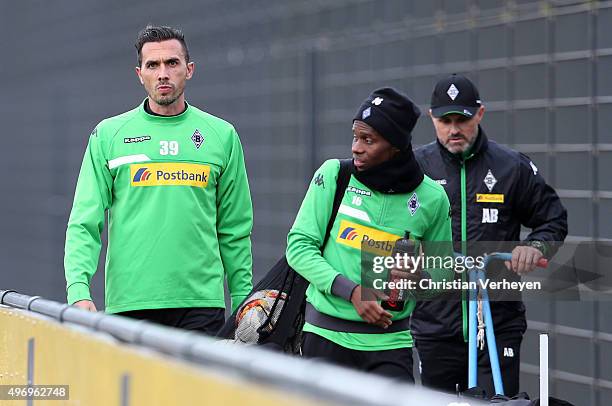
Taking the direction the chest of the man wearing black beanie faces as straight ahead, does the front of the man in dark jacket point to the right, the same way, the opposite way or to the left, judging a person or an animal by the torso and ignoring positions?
the same way

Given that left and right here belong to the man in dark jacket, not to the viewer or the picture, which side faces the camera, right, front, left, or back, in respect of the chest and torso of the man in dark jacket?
front

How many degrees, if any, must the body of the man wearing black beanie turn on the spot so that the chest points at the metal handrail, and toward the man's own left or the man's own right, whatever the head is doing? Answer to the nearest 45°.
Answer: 0° — they already face it

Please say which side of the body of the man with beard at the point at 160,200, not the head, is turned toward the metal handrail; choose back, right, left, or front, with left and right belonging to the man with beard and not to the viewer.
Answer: front

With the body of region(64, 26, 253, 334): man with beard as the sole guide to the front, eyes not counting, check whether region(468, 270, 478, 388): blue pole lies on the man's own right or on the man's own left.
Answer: on the man's own left

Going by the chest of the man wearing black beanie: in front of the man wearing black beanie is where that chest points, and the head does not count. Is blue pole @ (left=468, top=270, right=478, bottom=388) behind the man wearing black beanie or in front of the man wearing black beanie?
behind

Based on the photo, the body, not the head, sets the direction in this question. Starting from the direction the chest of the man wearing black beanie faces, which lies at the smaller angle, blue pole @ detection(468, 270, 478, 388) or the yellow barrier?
the yellow barrier

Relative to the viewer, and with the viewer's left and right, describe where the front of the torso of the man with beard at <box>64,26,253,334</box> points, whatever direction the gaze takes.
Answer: facing the viewer

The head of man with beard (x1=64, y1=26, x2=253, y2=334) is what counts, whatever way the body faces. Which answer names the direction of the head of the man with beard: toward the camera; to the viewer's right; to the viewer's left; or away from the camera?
toward the camera

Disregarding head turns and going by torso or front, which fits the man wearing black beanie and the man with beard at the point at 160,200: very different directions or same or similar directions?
same or similar directions

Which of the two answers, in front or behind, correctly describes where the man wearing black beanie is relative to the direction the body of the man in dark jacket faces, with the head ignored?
in front

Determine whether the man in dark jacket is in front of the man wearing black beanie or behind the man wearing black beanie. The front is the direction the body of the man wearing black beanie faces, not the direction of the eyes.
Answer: behind

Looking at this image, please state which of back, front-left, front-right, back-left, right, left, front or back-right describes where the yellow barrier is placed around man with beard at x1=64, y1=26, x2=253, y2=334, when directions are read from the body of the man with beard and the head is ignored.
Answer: front
